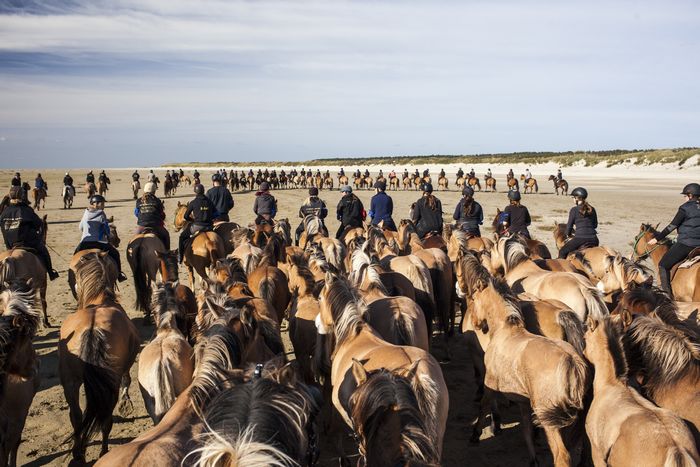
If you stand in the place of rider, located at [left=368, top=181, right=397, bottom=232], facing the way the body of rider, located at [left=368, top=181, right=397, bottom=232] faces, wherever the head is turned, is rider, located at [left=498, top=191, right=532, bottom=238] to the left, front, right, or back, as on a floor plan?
right

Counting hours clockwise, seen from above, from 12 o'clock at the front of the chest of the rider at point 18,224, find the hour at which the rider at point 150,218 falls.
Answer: the rider at point 150,218 is roughly at 2 o'clock from the rider at point 18,224.

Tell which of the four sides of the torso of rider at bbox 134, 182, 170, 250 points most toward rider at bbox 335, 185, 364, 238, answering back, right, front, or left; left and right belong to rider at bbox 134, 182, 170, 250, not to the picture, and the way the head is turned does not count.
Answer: right

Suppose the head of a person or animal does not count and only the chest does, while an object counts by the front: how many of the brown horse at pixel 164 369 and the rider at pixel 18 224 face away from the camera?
2

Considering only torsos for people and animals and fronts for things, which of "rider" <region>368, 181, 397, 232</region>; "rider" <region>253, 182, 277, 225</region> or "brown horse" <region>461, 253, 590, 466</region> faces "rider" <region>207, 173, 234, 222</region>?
the brown horse

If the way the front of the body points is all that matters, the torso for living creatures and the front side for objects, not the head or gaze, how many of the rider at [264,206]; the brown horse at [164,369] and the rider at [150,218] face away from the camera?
3

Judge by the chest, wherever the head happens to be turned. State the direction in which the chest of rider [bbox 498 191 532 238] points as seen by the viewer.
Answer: away from the camera

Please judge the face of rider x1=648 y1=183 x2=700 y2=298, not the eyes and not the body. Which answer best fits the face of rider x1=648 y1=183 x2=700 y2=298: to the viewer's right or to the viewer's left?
to the viewer's left

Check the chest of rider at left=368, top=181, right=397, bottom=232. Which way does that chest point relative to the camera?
away from the camera

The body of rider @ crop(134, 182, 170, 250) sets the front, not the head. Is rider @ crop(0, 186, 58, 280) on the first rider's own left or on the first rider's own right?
on the first rider's own left

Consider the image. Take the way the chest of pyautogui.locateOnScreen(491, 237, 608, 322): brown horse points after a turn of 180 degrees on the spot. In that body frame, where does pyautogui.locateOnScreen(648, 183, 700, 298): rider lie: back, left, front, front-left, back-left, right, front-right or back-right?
left

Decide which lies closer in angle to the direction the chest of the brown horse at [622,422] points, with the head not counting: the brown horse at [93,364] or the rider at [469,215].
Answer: the rider

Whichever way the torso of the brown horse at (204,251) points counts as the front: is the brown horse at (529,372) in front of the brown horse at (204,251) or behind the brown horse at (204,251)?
behind

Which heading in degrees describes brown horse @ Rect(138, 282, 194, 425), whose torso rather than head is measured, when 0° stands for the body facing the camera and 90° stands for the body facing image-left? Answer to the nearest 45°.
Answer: approximately 180°

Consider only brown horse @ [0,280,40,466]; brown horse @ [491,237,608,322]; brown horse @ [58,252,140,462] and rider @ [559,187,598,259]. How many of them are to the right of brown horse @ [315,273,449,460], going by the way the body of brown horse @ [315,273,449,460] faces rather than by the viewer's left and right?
2

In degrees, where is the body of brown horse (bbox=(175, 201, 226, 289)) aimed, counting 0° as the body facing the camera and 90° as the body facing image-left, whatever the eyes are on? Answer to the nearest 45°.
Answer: approximately 135°

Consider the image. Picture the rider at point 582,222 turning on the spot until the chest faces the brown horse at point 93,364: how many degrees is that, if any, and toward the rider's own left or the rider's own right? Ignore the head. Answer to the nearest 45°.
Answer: approximately 90° to the rider's own left
